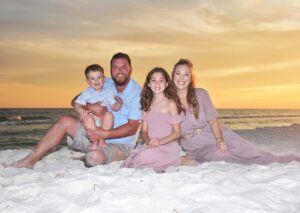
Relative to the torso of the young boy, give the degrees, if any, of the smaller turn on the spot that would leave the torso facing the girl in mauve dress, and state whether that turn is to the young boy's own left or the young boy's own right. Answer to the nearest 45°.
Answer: approximately 45° to the young boy's own left

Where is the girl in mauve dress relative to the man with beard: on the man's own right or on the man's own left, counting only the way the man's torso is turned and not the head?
on the man's own left

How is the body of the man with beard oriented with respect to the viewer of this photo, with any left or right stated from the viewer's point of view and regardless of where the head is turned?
facing the viewer and to the left of the viewer

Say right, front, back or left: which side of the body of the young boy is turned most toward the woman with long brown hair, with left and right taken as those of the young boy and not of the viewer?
left

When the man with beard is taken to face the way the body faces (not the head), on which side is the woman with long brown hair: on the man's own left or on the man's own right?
on the man's own left

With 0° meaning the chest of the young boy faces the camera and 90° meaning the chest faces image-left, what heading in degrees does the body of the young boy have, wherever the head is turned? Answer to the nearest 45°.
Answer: approximately 0°
